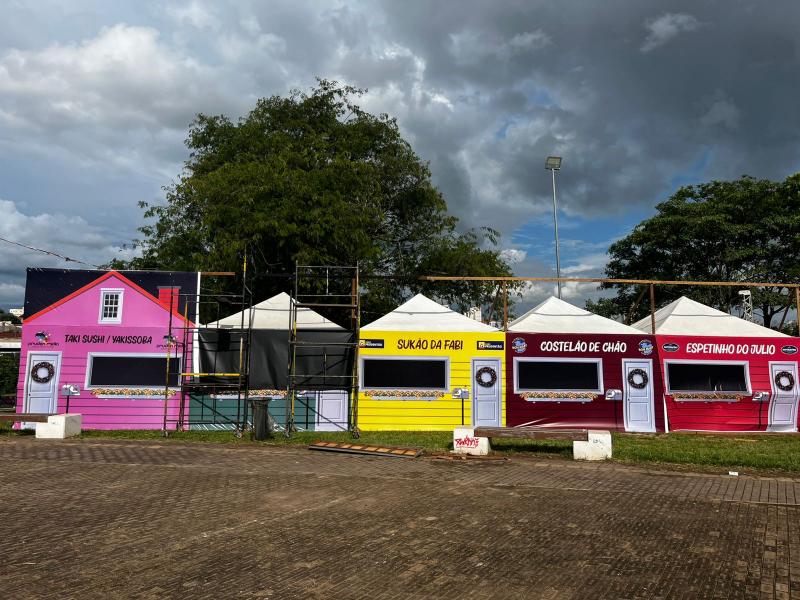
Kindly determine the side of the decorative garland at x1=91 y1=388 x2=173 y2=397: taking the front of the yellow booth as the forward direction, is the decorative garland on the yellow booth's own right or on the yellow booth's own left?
on the yellow booth's own right

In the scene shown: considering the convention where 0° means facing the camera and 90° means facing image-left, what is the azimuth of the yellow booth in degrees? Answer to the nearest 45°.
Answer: approximately 0°

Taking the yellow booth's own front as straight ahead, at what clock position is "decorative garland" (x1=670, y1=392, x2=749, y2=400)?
The decorative garland is roughly at 9 o'clock from the yellow booth.

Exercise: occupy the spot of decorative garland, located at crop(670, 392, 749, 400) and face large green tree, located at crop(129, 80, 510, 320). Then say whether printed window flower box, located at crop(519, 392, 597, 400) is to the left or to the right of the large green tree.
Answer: left

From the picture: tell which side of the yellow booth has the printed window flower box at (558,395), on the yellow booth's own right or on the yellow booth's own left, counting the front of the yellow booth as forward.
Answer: on the yellow booth's own left

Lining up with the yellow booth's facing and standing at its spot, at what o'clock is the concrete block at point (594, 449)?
The concrete block is roughly at 11 o'clock from the yellow booth.

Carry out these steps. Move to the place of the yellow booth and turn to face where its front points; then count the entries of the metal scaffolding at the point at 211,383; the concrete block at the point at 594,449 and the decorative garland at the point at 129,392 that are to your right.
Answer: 2

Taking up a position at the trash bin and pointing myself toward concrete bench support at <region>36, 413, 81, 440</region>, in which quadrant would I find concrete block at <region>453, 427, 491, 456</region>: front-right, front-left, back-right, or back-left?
back-left

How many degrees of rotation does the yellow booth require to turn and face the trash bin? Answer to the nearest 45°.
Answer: approximately 45° to its right

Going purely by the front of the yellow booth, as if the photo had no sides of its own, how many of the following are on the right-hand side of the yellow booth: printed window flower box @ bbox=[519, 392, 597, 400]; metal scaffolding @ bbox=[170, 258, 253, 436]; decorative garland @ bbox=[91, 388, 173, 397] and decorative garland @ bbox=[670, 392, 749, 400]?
2
